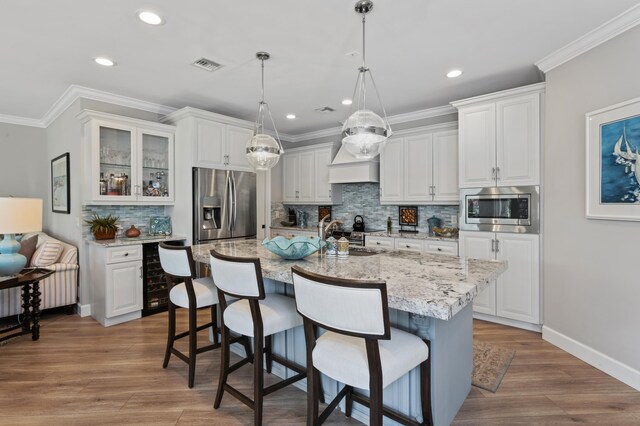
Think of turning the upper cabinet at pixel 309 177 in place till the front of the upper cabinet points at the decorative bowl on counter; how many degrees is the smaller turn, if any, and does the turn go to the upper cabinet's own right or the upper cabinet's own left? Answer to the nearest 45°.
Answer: approximately 45° to the upper cabinet's own left

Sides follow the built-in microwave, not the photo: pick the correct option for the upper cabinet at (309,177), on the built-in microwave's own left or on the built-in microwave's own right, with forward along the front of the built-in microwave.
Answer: on the built-in microwave's own right

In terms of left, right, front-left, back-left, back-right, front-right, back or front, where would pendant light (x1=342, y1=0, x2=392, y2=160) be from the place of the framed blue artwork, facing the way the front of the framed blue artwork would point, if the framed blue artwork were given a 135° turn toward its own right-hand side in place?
back-left

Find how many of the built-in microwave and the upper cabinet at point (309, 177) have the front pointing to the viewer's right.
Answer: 0

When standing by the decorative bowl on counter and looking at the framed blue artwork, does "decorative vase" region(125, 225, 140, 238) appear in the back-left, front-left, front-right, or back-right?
back-left

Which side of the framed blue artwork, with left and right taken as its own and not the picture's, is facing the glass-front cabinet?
front

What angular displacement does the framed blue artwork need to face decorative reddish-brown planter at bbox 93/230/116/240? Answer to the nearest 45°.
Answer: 0° — it already faces it

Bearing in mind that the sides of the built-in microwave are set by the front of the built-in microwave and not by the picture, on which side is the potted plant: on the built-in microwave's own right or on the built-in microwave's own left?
on the built-in microwave's own right

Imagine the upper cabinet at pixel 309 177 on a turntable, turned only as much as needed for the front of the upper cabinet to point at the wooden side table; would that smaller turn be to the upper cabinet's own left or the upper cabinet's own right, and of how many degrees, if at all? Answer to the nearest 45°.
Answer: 0° — it already faces it

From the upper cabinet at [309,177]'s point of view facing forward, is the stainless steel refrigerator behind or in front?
in front

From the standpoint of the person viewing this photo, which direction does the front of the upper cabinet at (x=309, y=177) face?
facing the viewer and to the left of the viewer

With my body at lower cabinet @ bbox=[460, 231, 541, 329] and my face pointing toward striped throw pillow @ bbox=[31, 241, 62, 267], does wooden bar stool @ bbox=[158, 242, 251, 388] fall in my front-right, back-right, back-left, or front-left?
front-left

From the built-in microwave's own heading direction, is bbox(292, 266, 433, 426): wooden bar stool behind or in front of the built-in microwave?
in front

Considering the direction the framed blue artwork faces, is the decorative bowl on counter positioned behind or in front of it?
in front

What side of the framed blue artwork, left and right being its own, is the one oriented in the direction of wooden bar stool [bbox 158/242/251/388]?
front

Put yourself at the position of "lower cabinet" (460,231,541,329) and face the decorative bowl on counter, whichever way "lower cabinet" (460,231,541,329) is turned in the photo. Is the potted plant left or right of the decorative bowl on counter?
right

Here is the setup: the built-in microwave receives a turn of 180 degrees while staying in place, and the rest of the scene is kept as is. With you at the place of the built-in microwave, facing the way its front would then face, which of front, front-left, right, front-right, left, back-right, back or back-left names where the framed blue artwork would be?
back-right

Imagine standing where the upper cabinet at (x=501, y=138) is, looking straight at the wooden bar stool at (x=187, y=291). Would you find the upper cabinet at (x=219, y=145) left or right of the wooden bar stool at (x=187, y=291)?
right

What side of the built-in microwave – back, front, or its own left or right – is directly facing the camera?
front
